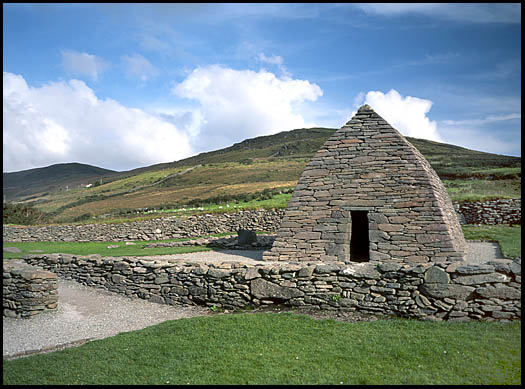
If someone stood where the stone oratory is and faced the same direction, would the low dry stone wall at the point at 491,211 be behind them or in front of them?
behind

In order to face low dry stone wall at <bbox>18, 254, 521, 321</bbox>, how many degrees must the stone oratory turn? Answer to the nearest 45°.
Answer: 0° — it already faces it

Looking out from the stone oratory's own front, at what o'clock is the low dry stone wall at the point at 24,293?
The low dry stone wall is roughly at 2 o'clock from the stone oratory.

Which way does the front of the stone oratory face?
toward the camera

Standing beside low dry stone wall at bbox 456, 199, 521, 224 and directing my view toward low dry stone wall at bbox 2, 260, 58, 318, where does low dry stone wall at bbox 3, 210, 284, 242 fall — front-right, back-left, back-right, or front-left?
front-right

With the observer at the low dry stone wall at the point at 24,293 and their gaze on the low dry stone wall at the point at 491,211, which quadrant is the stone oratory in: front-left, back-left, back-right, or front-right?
front-right

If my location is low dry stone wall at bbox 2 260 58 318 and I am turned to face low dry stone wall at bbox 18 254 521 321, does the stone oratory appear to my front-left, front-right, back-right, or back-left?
front-left

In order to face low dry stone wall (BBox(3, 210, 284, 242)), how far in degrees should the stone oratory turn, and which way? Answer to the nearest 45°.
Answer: approximately 135° to its right
